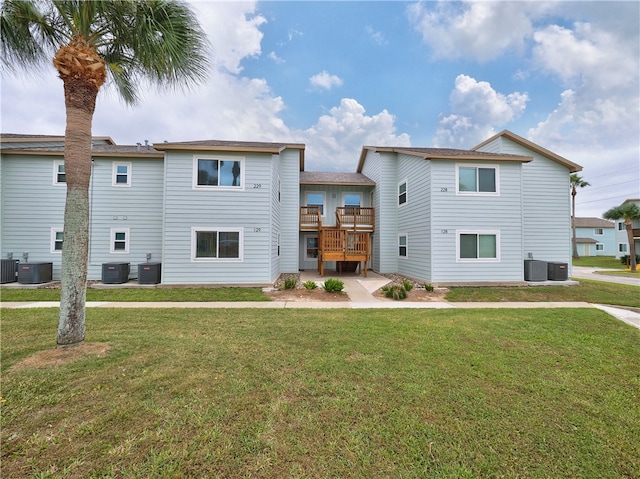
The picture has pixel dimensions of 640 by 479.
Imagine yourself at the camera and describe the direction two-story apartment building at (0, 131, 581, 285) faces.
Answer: facing the viewer

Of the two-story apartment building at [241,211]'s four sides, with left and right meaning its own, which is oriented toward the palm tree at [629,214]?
left

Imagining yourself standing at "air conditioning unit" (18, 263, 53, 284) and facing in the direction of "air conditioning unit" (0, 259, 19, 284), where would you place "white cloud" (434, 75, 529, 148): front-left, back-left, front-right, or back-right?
back-right

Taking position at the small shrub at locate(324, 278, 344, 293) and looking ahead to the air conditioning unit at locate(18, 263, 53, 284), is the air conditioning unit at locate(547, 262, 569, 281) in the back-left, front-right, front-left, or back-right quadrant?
back-right

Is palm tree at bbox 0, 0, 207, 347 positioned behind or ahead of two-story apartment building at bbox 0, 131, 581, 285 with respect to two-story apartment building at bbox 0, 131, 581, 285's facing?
ahead

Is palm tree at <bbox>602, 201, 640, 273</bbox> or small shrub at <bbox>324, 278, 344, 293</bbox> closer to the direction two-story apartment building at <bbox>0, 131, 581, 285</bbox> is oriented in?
the small shrub

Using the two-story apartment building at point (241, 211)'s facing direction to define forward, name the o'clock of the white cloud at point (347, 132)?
The white cloud is roughly at 7 o'clock from the two-story apartment building.

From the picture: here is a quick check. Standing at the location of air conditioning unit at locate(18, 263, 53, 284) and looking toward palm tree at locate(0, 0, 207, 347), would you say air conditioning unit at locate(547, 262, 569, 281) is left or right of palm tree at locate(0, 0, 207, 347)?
left
